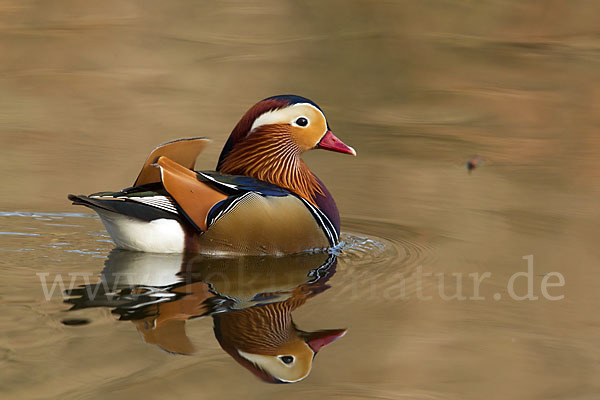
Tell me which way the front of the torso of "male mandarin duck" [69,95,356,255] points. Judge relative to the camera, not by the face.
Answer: to the viewer's right
